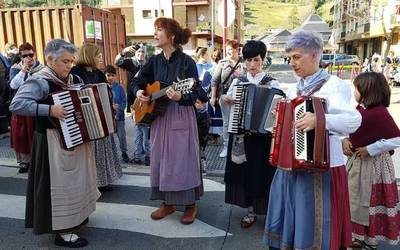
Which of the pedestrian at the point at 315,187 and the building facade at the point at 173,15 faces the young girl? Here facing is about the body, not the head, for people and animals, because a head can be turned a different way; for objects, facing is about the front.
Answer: the building facade

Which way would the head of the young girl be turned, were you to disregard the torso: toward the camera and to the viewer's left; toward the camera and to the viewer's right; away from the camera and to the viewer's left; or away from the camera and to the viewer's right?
away from the camera and to the viewer's left

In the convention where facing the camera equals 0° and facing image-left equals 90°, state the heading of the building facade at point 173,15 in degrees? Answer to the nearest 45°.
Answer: approximately 0°

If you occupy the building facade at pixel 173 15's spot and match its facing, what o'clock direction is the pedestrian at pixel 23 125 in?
The pedestrian is roughly at 12 o'clock from the building facade.

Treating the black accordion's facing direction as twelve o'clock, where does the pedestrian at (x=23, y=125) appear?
The pedestrian is roughly at 4 o'clock from the black accordion.

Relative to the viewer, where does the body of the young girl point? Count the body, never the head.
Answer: to the viewer's left

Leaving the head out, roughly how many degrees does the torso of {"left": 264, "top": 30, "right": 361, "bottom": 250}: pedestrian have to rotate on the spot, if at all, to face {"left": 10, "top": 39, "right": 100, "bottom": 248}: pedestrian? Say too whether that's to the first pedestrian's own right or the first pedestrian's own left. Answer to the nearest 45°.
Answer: approximately 45° to the first pedestrian's own right

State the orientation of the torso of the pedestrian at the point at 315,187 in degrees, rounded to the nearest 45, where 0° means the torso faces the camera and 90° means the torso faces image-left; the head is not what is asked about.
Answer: approximately 45°

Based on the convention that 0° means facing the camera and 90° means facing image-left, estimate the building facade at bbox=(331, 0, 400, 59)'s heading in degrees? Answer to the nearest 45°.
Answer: approximately 45°

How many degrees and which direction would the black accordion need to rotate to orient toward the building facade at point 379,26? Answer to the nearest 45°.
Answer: approximately 180°
